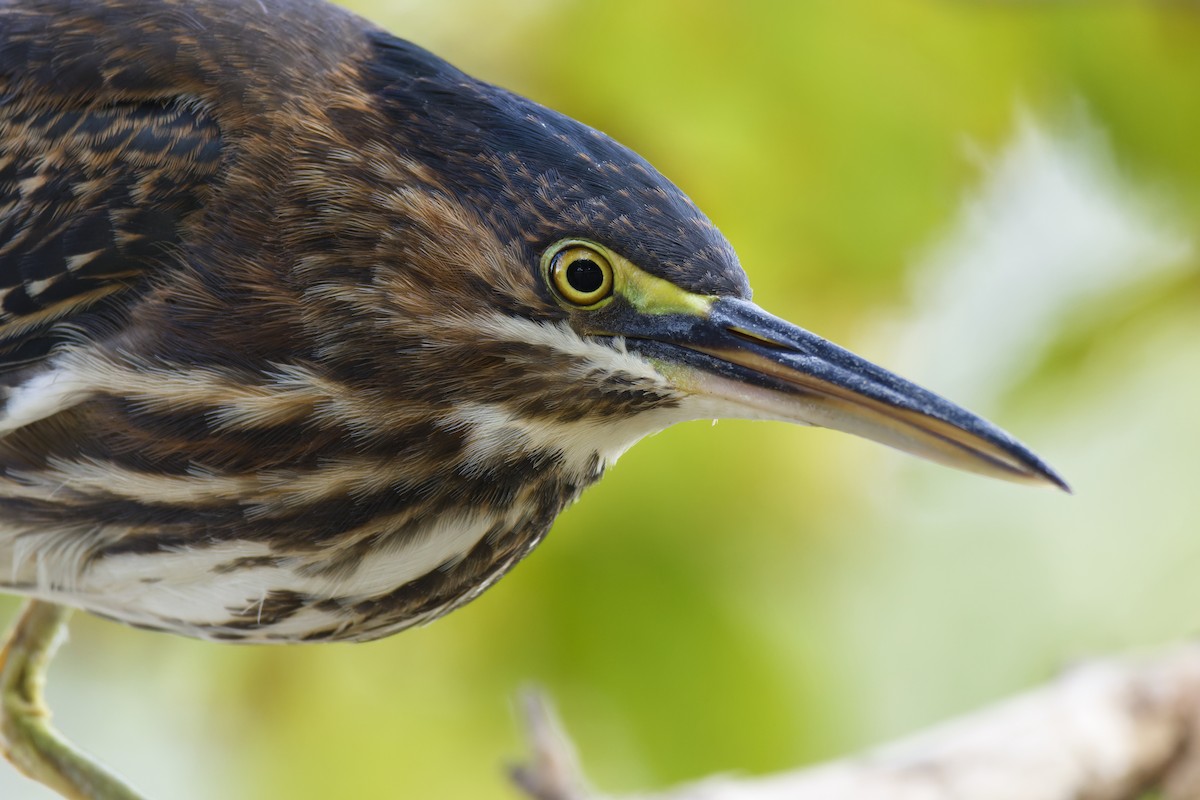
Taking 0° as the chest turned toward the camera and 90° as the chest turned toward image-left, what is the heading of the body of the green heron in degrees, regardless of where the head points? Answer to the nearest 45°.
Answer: approximately 270°
